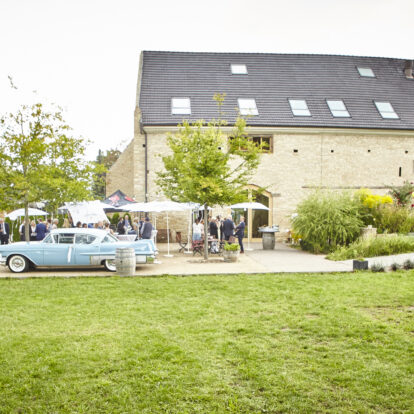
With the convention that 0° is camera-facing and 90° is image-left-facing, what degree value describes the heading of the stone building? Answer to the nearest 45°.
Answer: approximately 0°

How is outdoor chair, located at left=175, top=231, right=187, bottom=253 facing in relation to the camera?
to the viewer's right

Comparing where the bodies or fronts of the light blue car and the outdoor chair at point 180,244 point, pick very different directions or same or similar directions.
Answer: very different directions

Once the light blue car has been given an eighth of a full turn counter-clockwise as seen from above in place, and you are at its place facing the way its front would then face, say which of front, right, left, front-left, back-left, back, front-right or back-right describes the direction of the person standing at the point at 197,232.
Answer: back

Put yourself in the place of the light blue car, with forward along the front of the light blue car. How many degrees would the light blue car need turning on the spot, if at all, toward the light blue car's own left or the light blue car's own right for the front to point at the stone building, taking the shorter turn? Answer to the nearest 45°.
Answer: approximately 135° to the light blue car's own right

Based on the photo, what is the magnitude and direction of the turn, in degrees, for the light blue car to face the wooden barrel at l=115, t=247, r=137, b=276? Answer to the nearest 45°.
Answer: approximately 135° to its left

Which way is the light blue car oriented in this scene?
to the viewer's left

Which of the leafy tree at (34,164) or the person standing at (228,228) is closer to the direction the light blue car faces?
the leafy tree

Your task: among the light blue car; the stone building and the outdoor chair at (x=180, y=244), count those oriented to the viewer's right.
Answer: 1

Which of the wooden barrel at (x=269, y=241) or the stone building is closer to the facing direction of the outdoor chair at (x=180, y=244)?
the wooden barrel

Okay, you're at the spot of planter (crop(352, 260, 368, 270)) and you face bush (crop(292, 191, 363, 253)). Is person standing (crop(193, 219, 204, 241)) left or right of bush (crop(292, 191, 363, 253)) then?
left

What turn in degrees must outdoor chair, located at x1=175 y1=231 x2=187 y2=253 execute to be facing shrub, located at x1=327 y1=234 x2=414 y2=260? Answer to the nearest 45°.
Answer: approximately 45° to its right

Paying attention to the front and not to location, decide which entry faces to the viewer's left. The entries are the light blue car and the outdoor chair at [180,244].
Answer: the light blue car

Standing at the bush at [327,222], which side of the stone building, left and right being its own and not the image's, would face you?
front

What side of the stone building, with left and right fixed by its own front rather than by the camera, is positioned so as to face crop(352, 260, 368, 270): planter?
front

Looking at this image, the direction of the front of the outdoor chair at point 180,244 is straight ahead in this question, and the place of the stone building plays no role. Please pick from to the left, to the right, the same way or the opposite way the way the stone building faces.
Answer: to the right

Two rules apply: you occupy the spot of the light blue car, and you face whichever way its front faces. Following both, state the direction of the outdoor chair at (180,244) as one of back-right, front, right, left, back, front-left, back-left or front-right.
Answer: back-right
